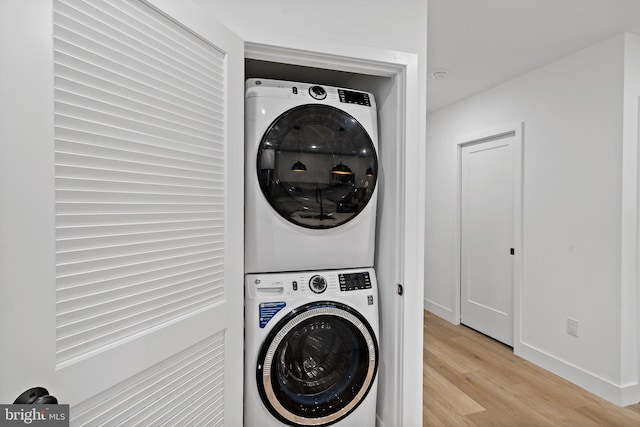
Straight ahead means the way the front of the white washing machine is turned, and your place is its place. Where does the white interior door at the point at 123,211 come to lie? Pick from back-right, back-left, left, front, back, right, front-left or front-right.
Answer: front-right

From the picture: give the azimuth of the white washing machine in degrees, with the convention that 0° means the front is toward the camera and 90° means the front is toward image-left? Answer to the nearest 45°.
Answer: approximately 0°

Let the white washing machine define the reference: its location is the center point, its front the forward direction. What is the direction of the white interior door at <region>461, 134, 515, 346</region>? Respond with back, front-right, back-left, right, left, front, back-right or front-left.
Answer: back-left
